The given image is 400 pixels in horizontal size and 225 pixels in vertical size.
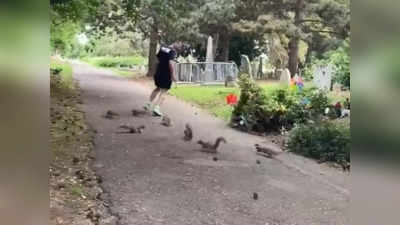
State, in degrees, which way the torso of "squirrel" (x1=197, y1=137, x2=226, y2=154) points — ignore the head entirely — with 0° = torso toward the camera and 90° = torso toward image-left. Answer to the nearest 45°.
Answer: approximately 90°
